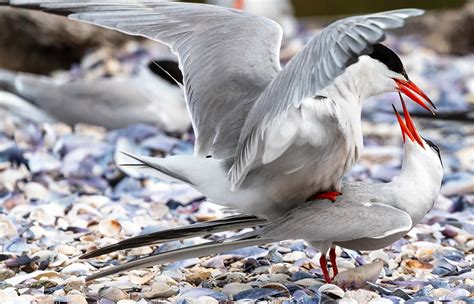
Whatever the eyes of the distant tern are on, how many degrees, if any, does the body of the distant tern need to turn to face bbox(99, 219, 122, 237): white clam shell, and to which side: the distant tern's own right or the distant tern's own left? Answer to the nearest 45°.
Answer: approximately 90° to the distant tern's own right

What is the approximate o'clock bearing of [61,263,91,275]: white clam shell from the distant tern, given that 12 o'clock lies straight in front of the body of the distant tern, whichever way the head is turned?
The white clam shell is roughly at 3 o'clock from the distant tern.

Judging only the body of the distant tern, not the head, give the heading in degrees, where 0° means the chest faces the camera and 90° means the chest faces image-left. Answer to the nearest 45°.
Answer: approximately 270°

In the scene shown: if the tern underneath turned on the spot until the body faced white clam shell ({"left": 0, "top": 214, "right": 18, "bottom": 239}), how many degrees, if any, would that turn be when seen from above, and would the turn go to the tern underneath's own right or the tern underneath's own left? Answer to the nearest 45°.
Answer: approximately 180°

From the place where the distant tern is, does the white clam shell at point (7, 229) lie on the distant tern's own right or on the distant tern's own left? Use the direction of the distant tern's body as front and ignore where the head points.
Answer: on the distant tern's own right

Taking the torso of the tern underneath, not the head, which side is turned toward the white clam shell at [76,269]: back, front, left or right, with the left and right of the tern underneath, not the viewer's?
back

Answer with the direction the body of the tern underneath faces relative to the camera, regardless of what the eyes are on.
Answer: to the viewer's right

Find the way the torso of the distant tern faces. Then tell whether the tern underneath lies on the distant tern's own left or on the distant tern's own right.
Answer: on the distant tern's own right

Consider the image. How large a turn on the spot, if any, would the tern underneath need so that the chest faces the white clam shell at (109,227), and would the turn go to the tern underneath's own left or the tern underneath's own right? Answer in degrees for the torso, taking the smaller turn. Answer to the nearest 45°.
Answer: approximately 135° to the tern underneath's own left

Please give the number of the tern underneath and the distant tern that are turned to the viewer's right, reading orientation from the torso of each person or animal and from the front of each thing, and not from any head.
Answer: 2
